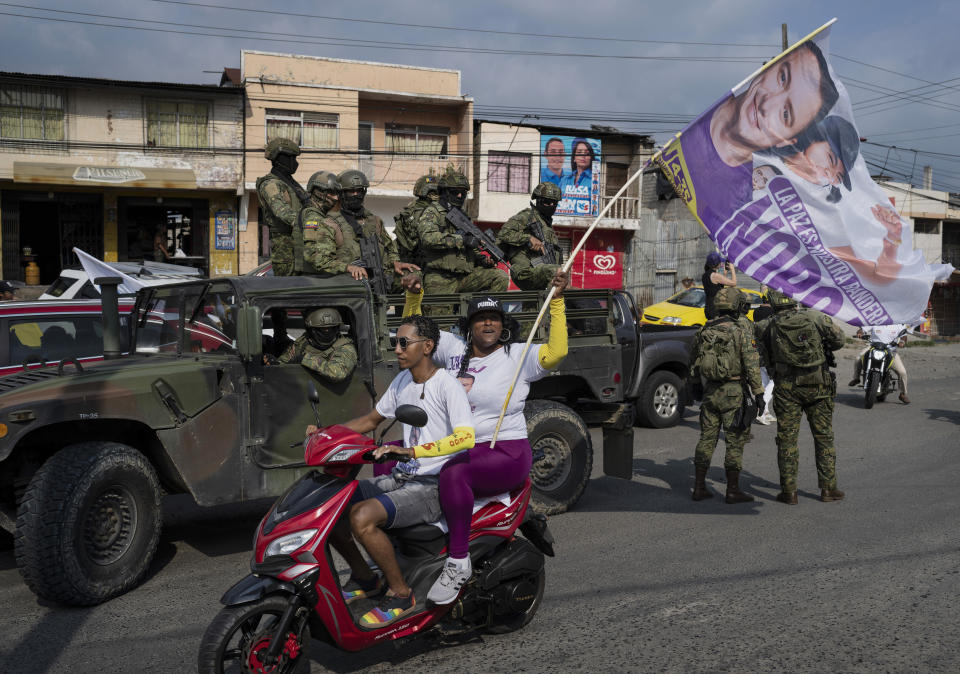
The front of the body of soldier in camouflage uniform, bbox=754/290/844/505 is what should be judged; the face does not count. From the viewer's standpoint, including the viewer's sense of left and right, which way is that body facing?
facing away from the viewer

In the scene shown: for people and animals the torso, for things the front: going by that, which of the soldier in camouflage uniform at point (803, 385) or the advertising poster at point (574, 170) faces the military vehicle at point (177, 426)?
the advertising poster

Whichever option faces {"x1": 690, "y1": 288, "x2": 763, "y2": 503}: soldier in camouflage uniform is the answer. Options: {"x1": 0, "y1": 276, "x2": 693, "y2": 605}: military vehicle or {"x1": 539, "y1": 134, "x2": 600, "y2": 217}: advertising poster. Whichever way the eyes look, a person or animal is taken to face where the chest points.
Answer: the advertising poster

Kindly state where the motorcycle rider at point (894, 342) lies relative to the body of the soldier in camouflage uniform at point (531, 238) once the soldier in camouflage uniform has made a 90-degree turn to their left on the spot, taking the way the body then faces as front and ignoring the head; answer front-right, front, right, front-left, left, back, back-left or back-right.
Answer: front

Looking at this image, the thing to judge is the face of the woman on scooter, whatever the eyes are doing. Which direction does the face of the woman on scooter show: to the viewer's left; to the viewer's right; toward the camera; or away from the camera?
toward the camera

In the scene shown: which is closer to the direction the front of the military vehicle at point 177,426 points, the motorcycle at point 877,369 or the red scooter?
the red scooter

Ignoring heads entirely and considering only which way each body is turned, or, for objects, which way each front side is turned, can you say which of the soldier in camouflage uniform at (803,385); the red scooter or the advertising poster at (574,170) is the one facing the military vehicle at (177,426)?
the advertising poster

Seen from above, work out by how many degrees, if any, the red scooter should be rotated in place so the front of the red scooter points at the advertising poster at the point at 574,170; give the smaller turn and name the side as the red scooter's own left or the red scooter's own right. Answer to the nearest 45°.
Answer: approximately 135° to the red scooter's own right

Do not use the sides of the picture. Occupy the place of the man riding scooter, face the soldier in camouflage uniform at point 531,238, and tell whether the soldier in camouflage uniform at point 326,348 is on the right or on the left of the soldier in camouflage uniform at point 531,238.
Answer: left

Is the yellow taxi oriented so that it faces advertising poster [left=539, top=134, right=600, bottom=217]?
no

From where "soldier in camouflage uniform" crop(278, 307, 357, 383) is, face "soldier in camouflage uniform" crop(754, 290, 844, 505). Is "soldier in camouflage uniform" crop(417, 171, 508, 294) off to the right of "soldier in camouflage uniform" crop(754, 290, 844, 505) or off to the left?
left

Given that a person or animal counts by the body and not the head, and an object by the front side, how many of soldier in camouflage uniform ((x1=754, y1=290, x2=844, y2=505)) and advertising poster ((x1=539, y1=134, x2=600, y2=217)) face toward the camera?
1

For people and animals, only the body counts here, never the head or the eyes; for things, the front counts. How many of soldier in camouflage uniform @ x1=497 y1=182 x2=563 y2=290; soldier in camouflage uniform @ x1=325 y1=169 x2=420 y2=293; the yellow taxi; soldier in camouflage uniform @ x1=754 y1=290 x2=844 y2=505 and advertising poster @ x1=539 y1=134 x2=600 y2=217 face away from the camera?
1

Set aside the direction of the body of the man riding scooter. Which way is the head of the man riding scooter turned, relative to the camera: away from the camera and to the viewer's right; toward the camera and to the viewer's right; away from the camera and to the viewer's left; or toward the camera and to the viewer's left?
toward the camera and to the viewer's left

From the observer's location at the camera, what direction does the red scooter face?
facing the viewer and to the left of the viewer

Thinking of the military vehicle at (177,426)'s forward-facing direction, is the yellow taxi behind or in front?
behind

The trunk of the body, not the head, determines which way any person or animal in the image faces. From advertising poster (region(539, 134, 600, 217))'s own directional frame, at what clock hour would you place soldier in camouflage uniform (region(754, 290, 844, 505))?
The soldier in camouflage uniform is roughly at 12 o'clock from the advertising poster.

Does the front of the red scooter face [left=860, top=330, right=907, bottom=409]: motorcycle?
no

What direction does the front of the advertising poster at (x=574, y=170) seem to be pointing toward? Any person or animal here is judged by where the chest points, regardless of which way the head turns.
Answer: toward the camera

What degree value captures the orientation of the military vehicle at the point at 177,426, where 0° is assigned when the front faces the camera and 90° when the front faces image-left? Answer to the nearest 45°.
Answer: approximately 45°
